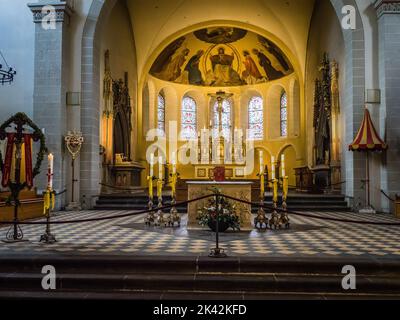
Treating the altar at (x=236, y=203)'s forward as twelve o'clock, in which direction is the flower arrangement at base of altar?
The flower arrangement at base of altar is roughly at 1 o'clock from the altar.

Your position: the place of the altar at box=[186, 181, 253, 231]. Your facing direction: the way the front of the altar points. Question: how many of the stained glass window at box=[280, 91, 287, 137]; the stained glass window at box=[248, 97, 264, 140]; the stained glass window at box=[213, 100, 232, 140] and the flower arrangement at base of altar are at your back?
3

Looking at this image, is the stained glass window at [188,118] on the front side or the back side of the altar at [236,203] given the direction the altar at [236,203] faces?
on the back side

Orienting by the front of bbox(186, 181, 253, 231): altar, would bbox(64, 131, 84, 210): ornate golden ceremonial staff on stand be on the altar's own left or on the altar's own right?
on the altar's own right

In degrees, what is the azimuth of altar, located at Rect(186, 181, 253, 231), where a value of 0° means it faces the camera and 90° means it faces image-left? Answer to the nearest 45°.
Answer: approximately 0°

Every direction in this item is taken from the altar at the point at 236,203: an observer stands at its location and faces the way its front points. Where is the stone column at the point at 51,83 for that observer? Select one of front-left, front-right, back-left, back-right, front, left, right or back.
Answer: back-right

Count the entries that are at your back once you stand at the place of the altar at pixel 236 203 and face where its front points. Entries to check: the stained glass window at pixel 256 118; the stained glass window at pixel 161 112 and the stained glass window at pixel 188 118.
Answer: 3

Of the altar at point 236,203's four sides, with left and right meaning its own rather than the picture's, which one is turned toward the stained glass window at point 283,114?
back

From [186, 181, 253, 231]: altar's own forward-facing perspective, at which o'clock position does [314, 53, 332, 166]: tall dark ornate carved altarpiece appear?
The tall dark ornate carved altarpiece is roughly at 7 o'clock from the altar.

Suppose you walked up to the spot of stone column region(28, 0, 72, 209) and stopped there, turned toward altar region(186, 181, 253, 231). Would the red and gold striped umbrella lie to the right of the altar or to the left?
left

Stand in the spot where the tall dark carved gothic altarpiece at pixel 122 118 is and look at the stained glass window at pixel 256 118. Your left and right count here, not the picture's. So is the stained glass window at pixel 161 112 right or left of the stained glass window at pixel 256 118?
left

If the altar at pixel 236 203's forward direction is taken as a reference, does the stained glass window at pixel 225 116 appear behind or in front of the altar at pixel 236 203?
behind

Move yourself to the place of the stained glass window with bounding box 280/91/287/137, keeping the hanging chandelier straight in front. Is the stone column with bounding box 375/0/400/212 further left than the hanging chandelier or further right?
left

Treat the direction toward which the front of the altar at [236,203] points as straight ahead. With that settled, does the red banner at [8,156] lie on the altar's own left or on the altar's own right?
on the altar's own right

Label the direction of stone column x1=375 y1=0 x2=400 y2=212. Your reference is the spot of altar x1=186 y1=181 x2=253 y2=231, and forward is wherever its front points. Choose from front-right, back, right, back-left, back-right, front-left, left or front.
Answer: back-left
